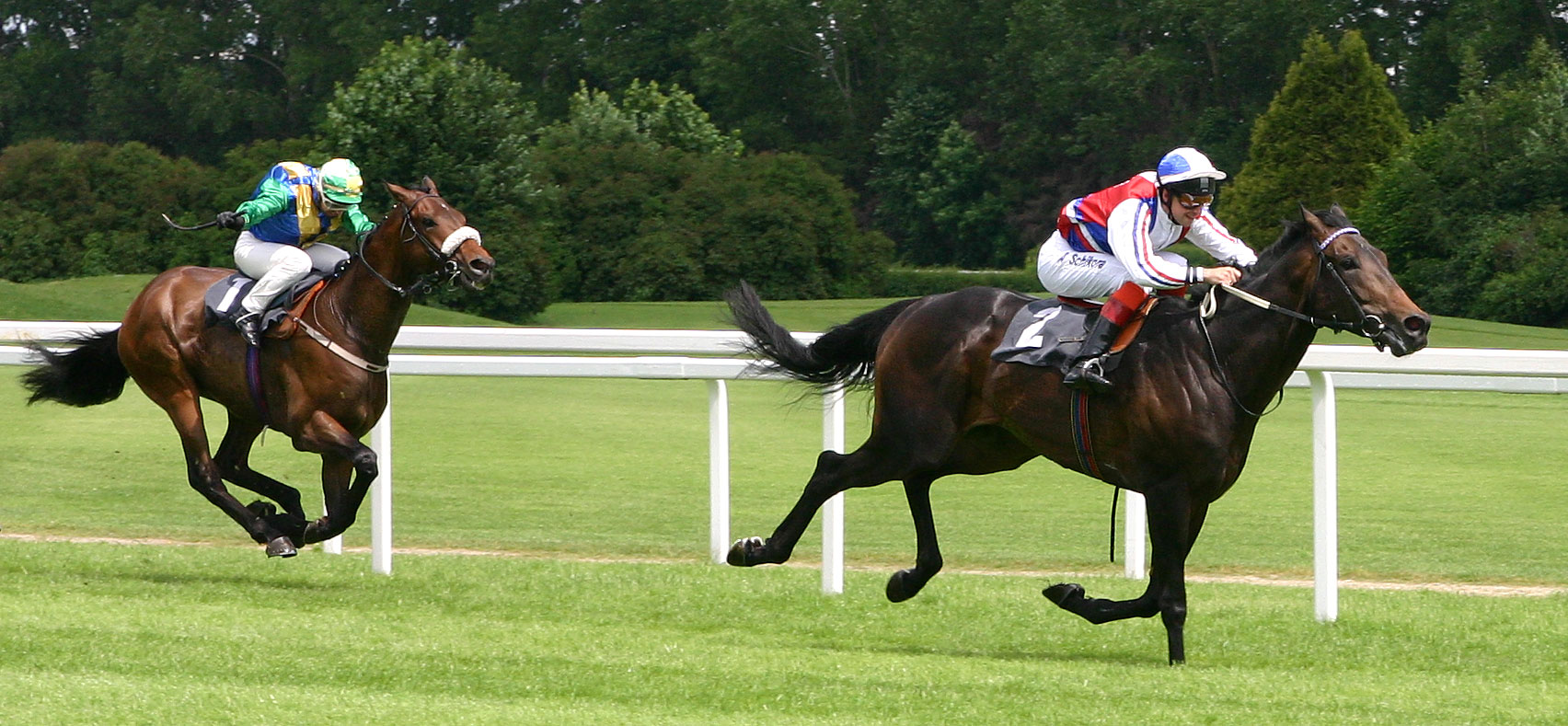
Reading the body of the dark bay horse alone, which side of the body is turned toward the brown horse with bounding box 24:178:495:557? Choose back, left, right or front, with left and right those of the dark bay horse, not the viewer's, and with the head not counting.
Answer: back

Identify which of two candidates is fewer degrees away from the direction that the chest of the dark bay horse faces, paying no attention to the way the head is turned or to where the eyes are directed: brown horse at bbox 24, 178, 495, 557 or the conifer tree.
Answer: the conifer tree

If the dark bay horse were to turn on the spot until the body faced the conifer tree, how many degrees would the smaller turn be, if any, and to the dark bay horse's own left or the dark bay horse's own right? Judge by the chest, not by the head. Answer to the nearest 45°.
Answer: approximately 90° to the dark bay horse's own left

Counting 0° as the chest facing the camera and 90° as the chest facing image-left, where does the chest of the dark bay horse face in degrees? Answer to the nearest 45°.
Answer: approximately 270°
